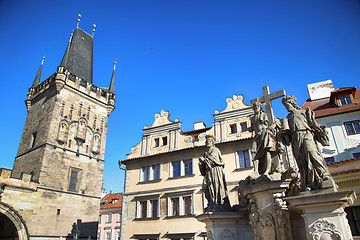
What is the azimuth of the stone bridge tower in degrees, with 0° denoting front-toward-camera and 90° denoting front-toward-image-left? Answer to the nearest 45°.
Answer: approximately 315°

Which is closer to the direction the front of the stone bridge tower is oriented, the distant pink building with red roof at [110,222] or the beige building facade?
the beige building facade

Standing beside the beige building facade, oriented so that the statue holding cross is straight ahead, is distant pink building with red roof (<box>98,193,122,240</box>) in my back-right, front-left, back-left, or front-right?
back-right

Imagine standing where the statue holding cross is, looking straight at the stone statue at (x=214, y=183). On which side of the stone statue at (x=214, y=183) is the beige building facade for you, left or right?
right

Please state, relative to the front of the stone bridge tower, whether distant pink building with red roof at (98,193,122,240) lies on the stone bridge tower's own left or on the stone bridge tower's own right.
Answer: on the stone bridge tower's own left

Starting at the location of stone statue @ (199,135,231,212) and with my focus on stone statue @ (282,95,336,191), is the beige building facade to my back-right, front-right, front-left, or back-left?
back-left

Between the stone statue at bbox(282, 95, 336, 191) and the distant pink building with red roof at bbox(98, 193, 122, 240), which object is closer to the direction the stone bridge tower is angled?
the stone statue

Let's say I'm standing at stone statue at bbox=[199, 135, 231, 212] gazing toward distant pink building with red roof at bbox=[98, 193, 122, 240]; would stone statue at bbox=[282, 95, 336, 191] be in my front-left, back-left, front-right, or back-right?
back-right

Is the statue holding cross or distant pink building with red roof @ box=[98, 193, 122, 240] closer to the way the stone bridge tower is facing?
the statue holding cross

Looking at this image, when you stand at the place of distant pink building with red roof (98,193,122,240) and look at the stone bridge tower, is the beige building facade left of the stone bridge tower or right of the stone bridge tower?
left
